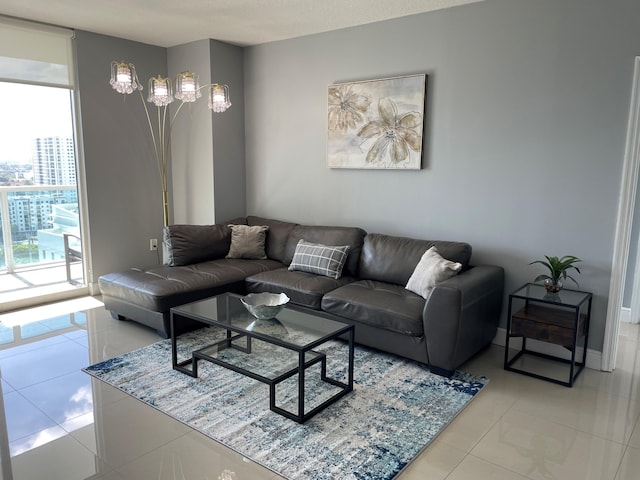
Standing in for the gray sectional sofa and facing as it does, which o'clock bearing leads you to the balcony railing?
The balcony railing is roughly at 2 o'clock from the gray sectional sofa.

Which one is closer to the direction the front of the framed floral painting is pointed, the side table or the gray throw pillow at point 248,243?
the gray throw pillow

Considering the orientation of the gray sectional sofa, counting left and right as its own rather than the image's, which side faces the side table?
left

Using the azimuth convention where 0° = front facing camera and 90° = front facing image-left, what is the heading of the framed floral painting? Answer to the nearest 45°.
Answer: approximately 45°

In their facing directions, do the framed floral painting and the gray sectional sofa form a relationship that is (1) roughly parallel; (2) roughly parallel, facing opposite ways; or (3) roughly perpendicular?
roughly parallel

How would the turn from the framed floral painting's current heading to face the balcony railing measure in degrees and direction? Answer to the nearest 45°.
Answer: approximately 45° to its right

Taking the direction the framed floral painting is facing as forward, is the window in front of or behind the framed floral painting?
in front

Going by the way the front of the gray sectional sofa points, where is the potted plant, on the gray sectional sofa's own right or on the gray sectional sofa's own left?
on the gray sectional sofa's own left

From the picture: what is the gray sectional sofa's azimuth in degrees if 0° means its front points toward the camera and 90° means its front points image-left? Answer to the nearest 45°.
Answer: approximately 45°

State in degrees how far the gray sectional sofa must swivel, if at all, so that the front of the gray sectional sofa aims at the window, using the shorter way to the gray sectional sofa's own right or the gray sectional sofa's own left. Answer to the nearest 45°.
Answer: approximately 45° to the gray sectional sofa's own right

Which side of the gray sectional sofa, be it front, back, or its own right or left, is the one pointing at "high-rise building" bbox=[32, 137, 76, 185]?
right
